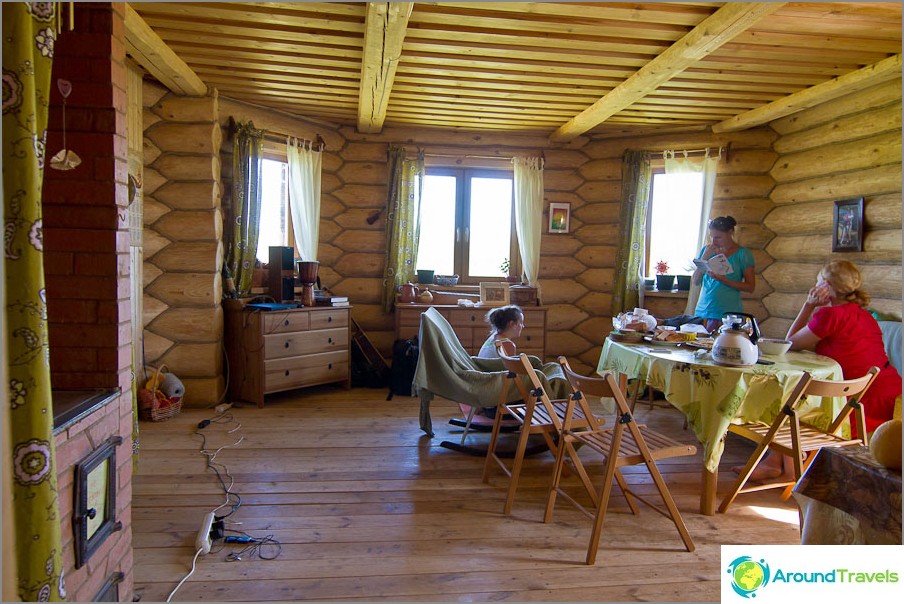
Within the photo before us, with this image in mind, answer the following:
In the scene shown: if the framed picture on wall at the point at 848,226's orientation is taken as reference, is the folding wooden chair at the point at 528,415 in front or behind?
in front

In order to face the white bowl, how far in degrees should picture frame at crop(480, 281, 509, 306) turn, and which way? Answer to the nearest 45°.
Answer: approximately 45° to its left

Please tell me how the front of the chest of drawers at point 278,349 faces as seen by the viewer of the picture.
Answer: facing the viewer and to the right of the viewer

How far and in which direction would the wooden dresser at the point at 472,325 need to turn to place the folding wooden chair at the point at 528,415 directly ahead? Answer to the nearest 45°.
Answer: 0° — it already faces it

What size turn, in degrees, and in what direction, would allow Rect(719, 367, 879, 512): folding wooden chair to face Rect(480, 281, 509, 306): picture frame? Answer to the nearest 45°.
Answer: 0° — it already faces it

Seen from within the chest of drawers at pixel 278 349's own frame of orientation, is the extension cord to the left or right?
on its right

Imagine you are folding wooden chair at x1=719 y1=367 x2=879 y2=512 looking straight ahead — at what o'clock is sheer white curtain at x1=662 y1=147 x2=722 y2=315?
The sheer white curtain is roughly at 1 o'clock from the folding wooden chair.

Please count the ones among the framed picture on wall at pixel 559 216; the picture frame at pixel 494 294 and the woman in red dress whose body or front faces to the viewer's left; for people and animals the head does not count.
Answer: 1

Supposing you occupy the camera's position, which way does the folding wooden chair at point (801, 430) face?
facing away from the viewer and to the left of the viewer

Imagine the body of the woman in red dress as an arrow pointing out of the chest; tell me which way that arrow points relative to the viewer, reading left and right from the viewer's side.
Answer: facing to the left of the viewer

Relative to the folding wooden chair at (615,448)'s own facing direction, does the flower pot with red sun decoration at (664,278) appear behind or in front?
in front

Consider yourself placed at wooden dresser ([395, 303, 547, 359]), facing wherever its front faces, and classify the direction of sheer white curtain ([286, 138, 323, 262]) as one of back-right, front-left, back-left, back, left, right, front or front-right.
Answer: right

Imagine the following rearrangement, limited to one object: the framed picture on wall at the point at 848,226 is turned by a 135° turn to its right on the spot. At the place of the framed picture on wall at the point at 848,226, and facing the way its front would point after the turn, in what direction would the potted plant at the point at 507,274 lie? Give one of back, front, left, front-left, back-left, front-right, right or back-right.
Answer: left

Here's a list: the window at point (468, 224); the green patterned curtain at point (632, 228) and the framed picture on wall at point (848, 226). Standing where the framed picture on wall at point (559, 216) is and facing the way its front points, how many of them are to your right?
1
